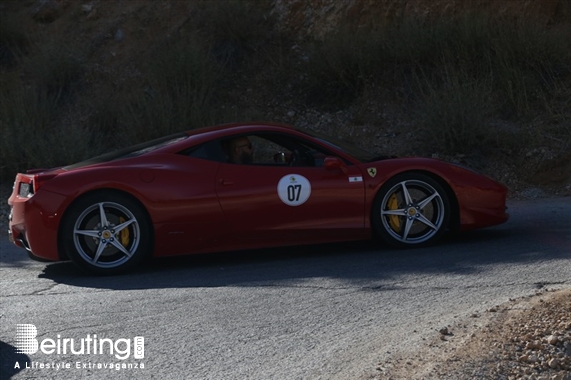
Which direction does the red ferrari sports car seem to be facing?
to the viewer's right

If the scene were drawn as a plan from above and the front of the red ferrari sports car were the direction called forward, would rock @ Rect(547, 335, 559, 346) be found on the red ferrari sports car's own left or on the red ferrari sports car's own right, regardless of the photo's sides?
on the red ferrari sports car's own right
